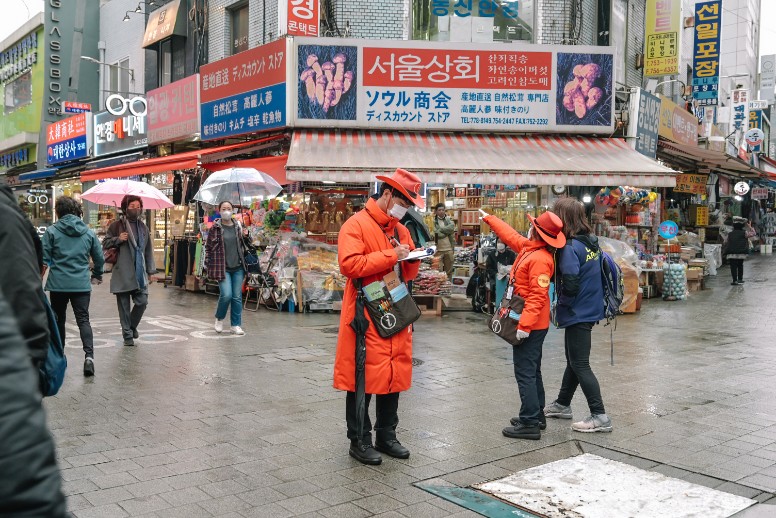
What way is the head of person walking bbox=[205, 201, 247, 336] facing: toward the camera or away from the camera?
toward the camera

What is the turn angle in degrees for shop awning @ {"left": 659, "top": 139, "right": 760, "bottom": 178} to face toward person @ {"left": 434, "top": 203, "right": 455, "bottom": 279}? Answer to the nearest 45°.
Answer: approximately 90° to its right

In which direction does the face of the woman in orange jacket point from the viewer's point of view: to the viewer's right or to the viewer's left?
to the viewer's left

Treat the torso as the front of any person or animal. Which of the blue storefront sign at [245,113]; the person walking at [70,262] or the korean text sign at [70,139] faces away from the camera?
the person walking

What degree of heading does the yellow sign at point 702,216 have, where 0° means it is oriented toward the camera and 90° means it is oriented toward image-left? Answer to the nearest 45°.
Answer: approximately 0°

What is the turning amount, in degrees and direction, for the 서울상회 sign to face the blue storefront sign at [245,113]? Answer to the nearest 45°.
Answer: approximately 90° to its right

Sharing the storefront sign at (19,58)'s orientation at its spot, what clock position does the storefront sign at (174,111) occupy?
the storefront sign at (174,111) is roughly at 10 o'clock from the storefront sign at (19,58).

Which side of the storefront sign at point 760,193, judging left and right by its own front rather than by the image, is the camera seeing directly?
front

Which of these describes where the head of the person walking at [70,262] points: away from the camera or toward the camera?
away from the camera

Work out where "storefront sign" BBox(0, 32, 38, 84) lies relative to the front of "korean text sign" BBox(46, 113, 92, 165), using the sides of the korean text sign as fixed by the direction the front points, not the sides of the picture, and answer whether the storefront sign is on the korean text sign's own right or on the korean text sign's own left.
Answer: on the korean text sign's own right

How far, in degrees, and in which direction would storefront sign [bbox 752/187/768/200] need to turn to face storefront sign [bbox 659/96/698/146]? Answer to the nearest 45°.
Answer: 0° — it already faces it

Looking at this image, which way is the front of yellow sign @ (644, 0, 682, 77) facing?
toward the camera

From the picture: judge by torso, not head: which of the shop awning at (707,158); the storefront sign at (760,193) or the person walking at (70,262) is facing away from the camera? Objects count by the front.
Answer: the person walking

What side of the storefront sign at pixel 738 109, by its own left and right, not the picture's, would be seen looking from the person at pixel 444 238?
front
